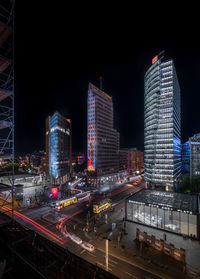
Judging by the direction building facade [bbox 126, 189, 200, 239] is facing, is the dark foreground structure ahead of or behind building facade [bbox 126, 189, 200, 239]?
ahead

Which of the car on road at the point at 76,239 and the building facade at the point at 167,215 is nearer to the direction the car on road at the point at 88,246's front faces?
the car on road

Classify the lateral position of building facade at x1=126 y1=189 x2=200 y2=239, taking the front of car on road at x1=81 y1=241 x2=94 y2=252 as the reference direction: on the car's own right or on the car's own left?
on the car's own right

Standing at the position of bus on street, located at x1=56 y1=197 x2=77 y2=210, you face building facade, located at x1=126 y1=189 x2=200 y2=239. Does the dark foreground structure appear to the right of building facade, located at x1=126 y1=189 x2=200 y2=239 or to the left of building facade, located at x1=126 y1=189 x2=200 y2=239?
right

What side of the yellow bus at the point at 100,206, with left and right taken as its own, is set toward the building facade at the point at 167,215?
right

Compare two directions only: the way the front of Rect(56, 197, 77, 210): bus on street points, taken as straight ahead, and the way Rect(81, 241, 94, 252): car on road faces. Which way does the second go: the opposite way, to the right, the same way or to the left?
to the right

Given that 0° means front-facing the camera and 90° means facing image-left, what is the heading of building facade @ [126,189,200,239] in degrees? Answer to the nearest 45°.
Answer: approximately 45°

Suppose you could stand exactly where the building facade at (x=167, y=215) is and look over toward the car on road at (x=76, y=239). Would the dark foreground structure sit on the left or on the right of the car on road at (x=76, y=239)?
left

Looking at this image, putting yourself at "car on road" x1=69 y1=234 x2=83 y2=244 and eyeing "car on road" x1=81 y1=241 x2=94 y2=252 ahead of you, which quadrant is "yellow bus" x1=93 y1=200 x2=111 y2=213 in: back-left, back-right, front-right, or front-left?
back-left
